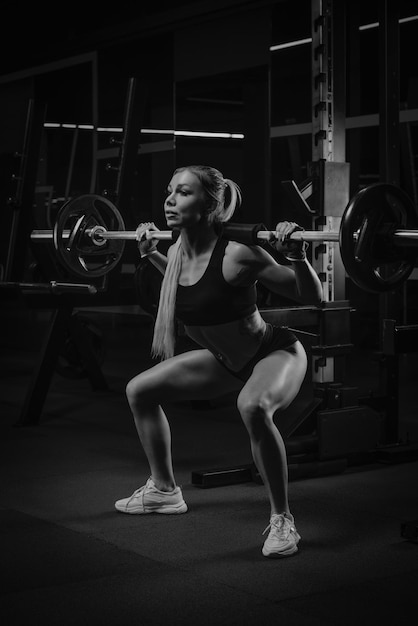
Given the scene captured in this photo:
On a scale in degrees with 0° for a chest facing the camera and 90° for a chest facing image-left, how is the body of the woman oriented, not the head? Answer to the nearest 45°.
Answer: approximately 45°
